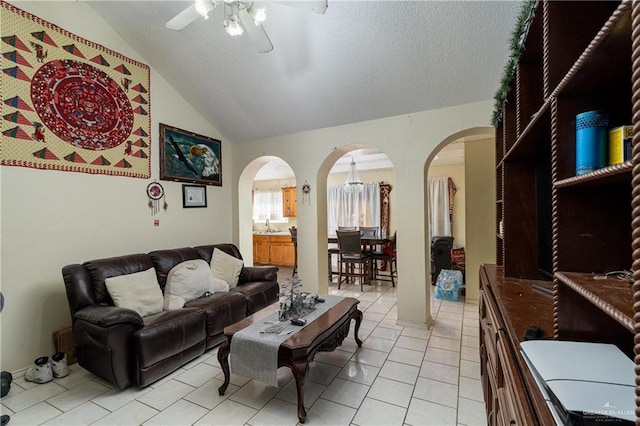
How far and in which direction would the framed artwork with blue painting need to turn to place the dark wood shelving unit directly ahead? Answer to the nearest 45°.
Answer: approximately 45° to its right

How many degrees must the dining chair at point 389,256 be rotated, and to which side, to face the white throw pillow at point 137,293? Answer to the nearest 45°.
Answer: approximately 45° to its left

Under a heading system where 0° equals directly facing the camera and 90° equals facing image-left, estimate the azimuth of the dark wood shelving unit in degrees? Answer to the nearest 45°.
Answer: approximately 90°

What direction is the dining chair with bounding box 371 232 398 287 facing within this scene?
to the viewer's left

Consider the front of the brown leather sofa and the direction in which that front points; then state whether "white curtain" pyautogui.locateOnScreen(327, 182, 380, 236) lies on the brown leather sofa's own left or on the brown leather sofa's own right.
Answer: on the brown leather sofa's own left

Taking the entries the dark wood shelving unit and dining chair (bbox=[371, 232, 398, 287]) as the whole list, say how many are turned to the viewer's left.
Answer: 2

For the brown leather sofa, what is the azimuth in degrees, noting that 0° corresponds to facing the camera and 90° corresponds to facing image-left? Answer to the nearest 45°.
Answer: approximately 315°

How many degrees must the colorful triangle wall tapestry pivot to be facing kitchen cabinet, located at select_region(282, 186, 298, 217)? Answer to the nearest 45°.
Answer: approximately 90° to its left
